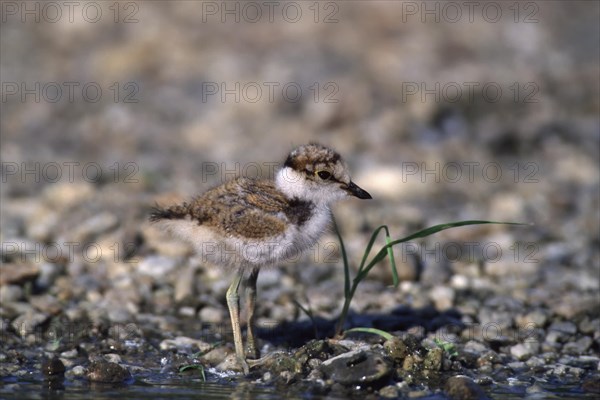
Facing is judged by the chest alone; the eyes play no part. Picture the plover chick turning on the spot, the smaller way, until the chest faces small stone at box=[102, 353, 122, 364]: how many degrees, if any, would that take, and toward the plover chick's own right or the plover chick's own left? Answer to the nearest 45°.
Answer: approximately 180°

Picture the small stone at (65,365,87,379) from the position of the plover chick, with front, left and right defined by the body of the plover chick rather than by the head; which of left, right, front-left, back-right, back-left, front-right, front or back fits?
back

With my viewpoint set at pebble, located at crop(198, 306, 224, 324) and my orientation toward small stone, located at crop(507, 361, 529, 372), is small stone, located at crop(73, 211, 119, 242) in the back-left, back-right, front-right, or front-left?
back-left

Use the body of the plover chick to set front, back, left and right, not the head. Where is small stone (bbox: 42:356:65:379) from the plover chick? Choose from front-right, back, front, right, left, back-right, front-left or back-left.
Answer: back

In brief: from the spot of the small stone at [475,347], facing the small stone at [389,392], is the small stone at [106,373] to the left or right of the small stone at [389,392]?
right

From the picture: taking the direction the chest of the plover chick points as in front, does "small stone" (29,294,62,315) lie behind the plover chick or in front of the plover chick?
behind

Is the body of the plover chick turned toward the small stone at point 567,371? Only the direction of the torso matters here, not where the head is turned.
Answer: yes

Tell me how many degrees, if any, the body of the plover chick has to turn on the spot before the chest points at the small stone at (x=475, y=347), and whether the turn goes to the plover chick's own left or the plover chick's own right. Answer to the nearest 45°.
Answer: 0° — it already faces it

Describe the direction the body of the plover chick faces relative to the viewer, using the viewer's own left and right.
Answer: facing to the right of the viewer

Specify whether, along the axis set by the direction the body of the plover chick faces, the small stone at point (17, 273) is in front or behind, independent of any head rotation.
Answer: behind

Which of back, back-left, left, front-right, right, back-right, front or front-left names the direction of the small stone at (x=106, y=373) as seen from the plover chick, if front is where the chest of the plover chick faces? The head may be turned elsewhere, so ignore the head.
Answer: back

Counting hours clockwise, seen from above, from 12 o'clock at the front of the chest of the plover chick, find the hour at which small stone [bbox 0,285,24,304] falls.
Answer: The small stone is roughly at 7 o'clock from the plover chick.

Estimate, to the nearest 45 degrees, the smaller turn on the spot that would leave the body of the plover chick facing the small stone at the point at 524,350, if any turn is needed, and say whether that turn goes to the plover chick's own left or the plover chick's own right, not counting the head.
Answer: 0° — it already faces it
